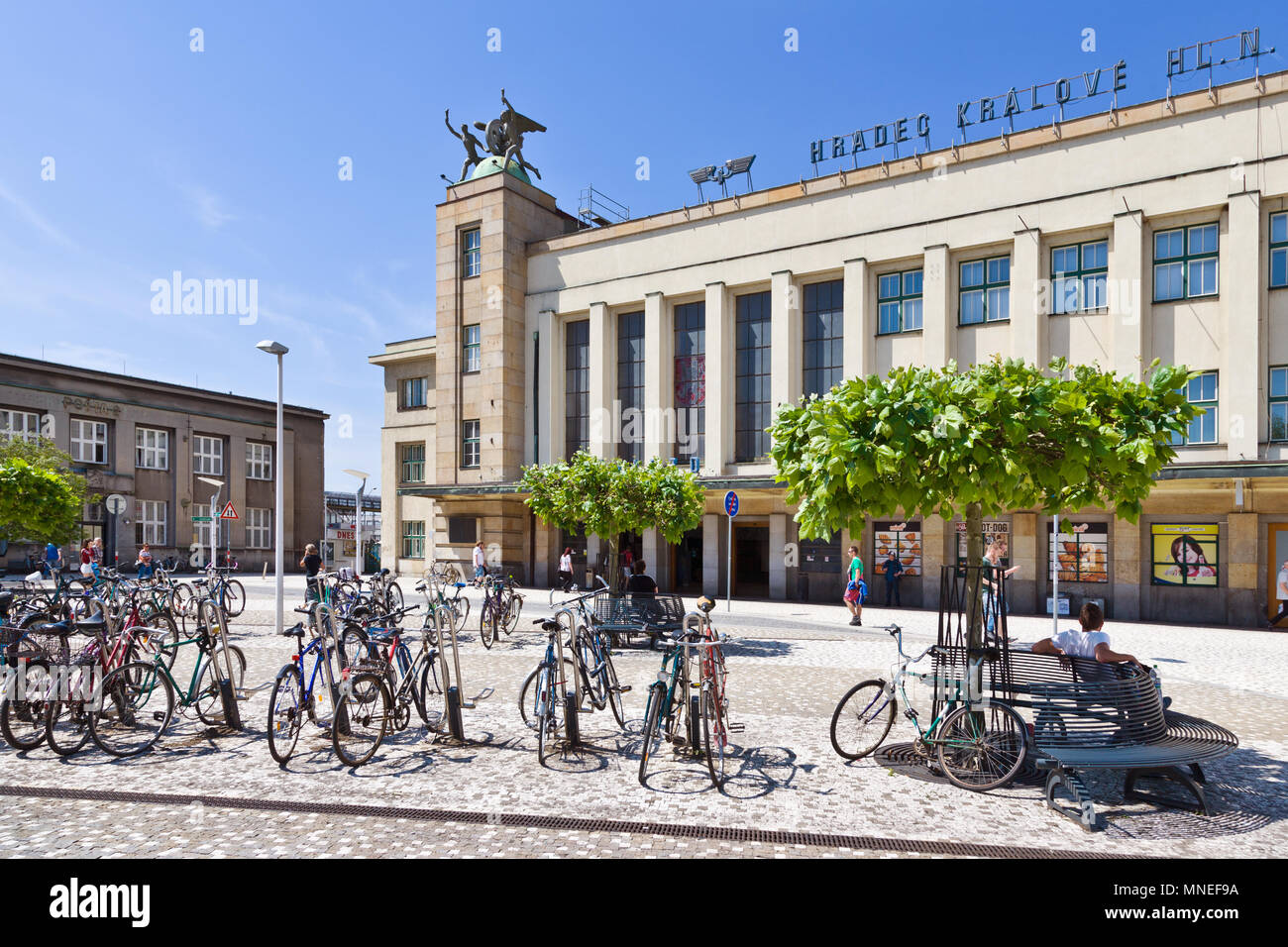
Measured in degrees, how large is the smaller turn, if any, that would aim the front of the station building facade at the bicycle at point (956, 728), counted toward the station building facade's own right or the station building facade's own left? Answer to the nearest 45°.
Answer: approximately 45° to the station building facade's own left

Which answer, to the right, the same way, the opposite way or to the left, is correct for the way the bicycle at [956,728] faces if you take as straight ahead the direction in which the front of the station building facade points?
to the right

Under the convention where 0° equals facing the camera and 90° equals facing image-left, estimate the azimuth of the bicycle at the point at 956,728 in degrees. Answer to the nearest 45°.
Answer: approximately 135°

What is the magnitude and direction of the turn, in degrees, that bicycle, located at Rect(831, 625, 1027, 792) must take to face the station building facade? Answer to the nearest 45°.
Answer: approximately 45° to its right
